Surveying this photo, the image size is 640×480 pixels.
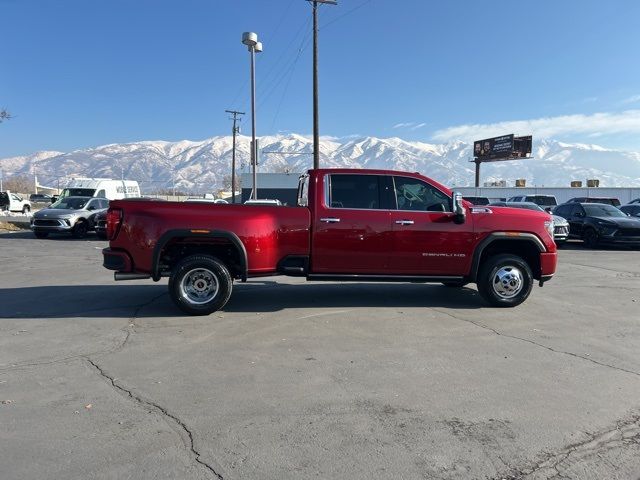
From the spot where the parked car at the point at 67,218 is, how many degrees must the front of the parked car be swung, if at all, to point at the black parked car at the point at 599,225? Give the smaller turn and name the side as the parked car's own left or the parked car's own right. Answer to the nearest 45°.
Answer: approximately 90° to the parked car's own left

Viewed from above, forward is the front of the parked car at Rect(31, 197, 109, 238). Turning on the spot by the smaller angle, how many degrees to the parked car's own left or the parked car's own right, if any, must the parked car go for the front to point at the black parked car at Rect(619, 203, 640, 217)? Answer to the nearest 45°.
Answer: approximately 135° to the parked car's own left

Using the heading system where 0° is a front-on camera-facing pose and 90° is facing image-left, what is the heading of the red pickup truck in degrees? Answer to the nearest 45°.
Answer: approximately 270°

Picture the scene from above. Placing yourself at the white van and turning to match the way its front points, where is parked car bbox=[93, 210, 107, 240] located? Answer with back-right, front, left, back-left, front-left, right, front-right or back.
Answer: front-left

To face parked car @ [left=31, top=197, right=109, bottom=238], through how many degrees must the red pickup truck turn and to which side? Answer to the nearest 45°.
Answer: approximately 135° to its left

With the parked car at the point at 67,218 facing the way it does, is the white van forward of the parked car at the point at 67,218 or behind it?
behind

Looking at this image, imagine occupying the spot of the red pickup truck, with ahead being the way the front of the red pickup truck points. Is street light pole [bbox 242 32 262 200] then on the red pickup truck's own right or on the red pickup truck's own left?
on the red pickup truck's own left

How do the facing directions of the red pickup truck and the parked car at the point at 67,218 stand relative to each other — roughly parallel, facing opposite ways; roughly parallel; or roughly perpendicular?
roughly perpendicular

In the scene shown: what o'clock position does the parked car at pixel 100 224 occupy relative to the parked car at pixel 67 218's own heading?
the parked car at pixel 100 224 is roughly at 8 o'clock from the parked car at pixel 67 218.

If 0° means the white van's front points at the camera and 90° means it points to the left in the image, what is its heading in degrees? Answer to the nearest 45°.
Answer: approximately 45°

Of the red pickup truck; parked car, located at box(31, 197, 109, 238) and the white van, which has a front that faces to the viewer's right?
the red pickup truck

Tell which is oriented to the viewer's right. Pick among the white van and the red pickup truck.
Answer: the red pickup truck
